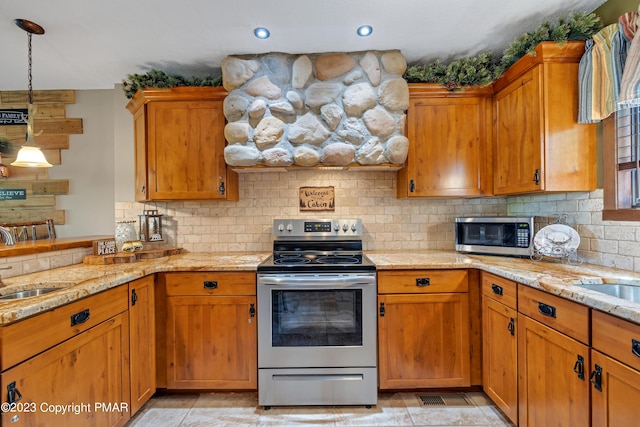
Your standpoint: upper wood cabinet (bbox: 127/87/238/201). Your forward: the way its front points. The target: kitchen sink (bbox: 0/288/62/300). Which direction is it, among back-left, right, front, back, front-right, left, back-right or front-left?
front-right

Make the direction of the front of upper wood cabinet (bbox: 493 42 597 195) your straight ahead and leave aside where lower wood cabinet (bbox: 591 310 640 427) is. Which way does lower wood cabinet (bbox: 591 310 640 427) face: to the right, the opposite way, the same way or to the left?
the same way

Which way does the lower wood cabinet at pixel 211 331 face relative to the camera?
toward the camera

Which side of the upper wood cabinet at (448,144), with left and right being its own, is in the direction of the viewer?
front

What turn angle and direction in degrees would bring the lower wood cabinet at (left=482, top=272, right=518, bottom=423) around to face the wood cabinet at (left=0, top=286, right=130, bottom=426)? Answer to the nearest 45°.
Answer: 0° — it already faces it

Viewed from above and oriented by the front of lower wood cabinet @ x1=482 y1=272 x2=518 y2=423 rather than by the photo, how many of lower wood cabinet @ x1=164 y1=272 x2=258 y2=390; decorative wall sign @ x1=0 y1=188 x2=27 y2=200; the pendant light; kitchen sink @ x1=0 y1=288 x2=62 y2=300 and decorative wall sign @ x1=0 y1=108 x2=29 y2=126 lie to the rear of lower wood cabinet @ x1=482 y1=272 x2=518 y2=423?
0

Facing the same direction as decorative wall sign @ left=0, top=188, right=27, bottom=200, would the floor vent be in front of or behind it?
in front

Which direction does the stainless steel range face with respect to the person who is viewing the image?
facing the viewer

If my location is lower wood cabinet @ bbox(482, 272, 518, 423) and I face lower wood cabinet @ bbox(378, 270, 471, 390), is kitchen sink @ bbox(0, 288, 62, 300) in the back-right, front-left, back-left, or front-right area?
front-left

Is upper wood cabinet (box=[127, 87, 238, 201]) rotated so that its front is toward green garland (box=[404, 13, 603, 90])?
no

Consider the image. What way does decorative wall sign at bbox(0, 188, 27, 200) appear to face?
toward the camera

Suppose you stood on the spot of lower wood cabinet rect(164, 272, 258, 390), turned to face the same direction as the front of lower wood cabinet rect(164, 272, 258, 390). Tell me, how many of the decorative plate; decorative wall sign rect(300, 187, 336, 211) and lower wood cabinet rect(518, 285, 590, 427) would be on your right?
0

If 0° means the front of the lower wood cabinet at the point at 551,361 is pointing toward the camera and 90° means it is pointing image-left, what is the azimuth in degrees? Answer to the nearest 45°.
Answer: approximately 45°
